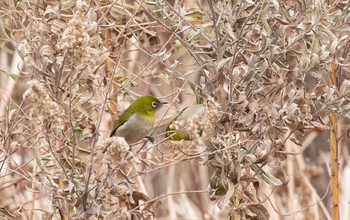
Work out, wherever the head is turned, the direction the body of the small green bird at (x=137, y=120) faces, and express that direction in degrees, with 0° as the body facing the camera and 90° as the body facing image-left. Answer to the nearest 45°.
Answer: approximately 270°
